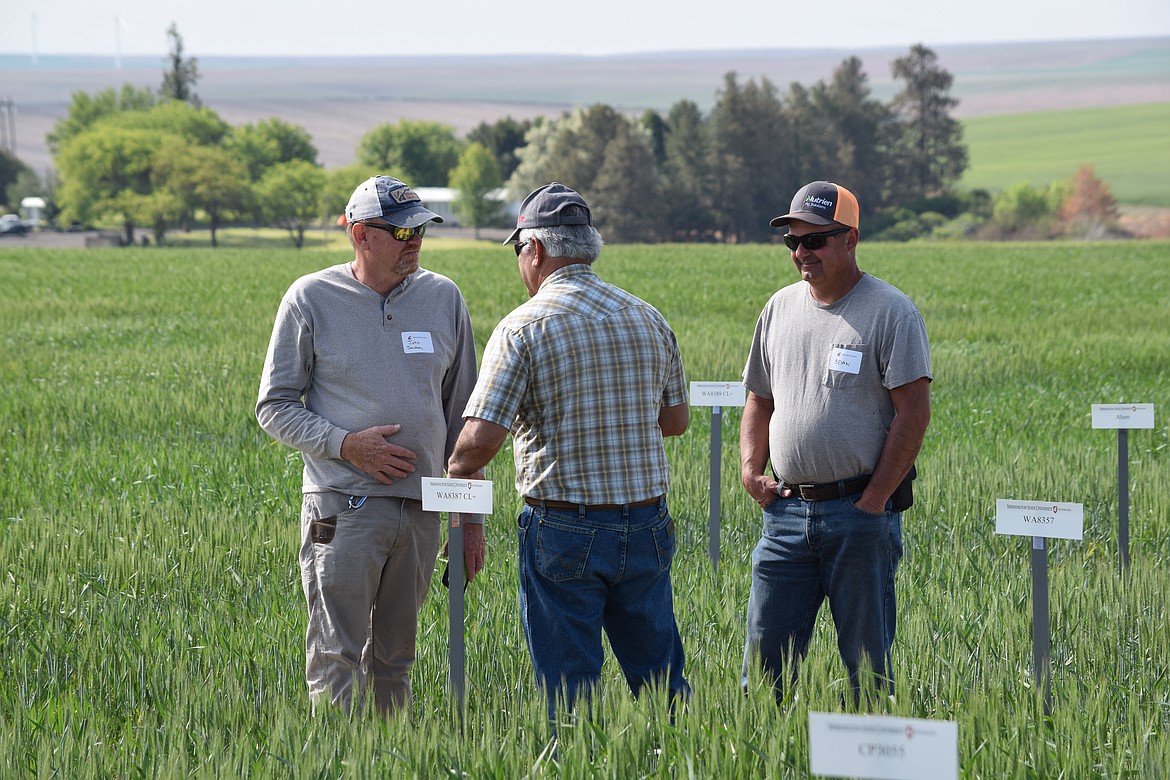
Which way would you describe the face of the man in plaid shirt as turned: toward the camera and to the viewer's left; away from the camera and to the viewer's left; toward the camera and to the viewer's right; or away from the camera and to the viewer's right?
away from the camera and to the viewer's left

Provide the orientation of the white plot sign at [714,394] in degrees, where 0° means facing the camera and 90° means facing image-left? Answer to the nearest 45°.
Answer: approximately 0°

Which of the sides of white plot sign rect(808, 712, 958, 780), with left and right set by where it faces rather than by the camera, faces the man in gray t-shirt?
back

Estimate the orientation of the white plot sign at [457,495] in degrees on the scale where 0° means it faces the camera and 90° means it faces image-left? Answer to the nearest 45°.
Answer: approximately 0°

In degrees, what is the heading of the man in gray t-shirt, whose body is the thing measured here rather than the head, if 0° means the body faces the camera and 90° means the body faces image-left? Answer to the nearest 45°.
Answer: approximately 45°

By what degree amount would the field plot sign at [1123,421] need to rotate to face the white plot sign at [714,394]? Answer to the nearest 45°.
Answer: approximately 90° to its right

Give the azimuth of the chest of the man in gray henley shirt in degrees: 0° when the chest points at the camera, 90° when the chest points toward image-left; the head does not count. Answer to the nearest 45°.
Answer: approximately 315°

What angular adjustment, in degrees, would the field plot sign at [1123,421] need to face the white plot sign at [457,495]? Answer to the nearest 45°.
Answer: approximately 45° to its right
